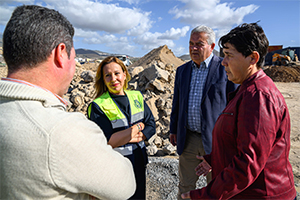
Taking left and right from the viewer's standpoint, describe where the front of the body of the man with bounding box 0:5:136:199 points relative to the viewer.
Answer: facing away from the viewer and to the right of the viewer

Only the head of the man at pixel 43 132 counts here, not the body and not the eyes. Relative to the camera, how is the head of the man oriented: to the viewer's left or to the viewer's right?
to the viewer's right

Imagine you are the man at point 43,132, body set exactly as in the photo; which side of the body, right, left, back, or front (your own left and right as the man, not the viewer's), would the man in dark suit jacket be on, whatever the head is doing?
front

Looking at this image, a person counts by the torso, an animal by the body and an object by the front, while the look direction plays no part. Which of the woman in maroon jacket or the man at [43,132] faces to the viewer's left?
the woman in maroon jacket

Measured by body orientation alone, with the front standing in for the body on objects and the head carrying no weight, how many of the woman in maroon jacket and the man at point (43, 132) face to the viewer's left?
1

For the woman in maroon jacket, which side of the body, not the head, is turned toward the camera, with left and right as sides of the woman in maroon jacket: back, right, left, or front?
left

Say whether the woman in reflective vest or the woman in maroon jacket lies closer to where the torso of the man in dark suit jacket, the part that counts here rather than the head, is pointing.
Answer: the woman in reflective vest

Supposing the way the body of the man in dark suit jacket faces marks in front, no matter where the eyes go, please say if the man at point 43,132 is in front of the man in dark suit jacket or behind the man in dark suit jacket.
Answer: in front

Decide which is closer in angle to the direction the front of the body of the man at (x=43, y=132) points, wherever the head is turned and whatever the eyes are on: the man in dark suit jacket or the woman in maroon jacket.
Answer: the man in dark suit jacket
